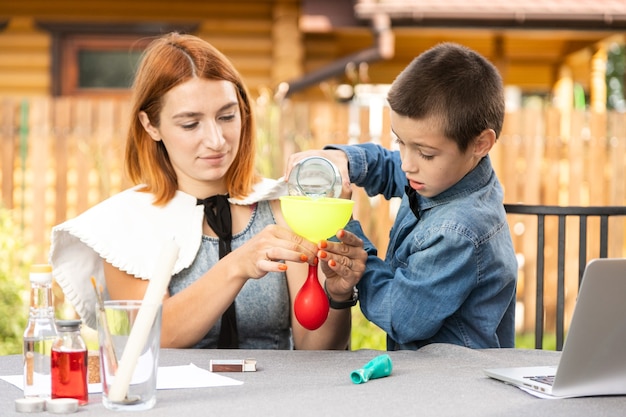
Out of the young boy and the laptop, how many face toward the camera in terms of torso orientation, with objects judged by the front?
0

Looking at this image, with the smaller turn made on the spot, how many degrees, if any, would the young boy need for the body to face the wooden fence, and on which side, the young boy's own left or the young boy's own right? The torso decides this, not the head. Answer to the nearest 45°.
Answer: approximately 90° to the young boy's own right

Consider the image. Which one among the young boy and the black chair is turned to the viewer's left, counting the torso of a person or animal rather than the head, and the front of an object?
the young boy

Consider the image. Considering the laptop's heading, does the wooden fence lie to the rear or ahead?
ahead

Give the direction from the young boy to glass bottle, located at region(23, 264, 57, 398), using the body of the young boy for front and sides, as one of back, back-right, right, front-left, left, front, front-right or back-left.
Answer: front-left

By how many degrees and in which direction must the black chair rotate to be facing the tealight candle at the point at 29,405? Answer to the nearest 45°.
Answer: approximately 45° to its right

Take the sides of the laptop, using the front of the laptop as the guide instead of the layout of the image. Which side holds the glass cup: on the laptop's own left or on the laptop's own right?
on the laptop's own left

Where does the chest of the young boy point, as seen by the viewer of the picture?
to the viewer's left

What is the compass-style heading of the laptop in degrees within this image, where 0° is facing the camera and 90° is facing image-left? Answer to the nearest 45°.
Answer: approximately 135°
